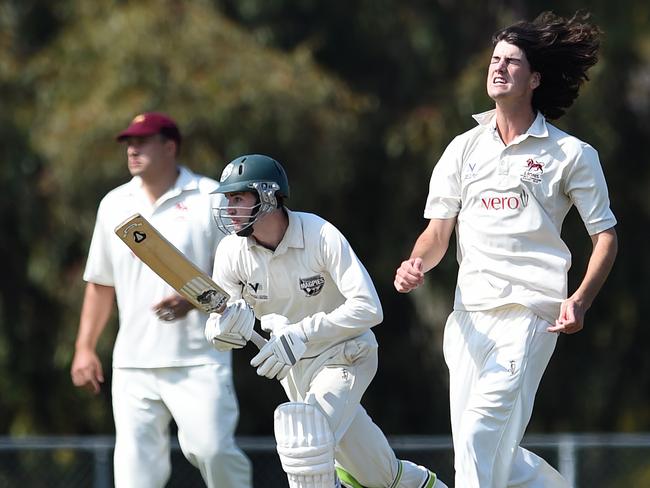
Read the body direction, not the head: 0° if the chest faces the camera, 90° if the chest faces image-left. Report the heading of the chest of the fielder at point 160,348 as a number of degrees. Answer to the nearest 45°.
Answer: approximately 45°

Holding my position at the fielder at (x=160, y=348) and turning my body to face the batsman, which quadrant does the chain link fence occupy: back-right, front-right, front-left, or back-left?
back-left

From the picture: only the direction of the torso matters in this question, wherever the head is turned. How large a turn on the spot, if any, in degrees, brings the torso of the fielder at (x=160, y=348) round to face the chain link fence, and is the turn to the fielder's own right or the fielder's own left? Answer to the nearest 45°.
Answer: approximately 135° to the fielder's own right

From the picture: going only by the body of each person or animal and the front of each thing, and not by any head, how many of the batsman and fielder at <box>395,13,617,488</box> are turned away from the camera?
0

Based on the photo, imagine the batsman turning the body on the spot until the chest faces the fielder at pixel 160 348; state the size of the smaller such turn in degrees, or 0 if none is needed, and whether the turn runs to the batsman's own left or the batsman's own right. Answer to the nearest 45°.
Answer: approximately 90° to the batsman's own right

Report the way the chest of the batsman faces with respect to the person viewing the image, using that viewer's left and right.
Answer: facing the viewer and to the left of the viewer

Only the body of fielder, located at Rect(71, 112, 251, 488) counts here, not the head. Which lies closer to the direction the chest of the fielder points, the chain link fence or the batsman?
the batsman

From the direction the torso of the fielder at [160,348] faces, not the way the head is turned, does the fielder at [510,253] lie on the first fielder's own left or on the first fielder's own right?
on the first fielder's own left
